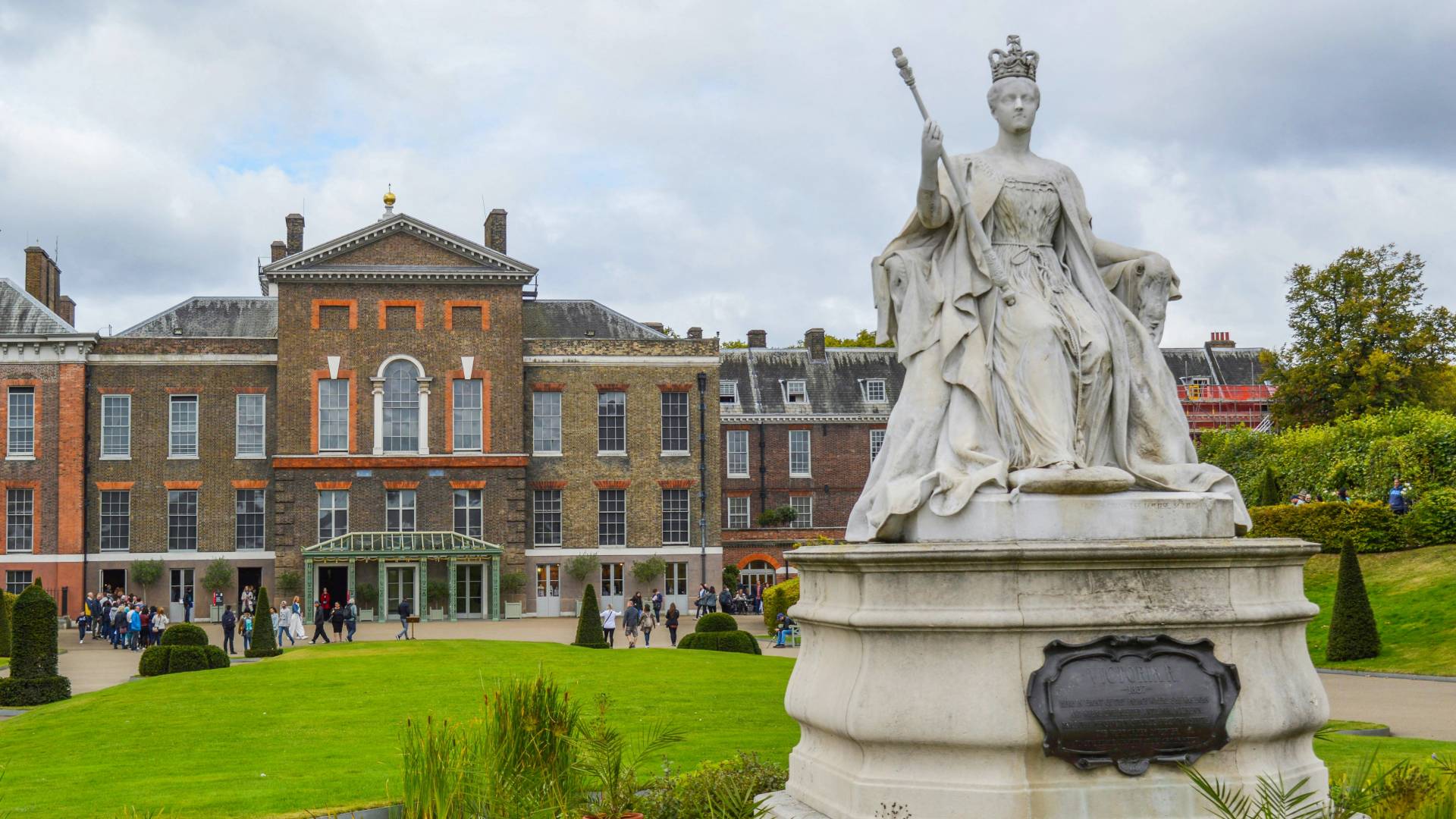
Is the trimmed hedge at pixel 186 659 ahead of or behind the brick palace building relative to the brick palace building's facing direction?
ahead

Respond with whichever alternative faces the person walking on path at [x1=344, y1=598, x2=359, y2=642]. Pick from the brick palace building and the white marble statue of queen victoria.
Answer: the brick palace building

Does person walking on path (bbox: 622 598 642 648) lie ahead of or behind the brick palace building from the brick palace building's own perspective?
ahead

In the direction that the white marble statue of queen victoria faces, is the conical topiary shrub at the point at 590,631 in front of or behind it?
behind

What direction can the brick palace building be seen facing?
toward the camera

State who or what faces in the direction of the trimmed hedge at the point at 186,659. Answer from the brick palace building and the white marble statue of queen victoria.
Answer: the brick palace building

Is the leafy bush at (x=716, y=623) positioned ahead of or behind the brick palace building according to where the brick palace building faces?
ahead

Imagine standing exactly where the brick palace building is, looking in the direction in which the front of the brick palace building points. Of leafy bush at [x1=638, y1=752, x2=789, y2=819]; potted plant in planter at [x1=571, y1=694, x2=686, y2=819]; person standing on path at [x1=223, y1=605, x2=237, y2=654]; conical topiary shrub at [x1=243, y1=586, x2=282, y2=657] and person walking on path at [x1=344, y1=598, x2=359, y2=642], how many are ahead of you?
5

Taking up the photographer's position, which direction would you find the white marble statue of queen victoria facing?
facing the viewer

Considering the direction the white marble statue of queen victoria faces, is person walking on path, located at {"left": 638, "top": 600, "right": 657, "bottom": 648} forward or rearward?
rearward

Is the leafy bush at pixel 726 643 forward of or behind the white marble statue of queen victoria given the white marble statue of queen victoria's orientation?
behind

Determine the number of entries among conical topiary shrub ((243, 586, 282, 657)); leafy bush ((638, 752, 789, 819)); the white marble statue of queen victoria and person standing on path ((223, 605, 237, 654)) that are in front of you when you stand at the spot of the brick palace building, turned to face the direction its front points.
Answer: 4

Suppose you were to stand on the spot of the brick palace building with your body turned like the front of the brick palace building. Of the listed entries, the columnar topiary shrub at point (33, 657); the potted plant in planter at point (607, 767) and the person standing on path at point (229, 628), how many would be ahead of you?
3

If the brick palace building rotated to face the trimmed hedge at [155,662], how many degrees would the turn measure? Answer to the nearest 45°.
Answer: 0° — it already faces it

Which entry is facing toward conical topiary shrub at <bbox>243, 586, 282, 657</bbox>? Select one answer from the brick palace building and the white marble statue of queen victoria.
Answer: the brick palace building

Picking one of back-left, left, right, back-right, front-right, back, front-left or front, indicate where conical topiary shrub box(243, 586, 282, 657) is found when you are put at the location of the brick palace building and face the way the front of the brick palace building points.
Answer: front

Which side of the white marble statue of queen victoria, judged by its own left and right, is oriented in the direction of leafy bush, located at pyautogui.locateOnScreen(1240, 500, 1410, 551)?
back

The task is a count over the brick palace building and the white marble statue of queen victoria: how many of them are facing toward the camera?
2
